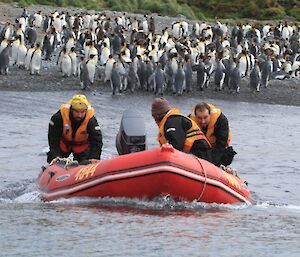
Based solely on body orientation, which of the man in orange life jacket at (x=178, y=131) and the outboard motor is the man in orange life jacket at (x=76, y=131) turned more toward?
the man in orange life jacket

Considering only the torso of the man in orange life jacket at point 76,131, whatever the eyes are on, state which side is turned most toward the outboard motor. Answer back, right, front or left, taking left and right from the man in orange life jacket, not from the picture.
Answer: left

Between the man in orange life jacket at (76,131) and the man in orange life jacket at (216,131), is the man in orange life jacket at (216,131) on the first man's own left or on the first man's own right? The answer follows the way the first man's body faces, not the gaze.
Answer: on the first man's own left

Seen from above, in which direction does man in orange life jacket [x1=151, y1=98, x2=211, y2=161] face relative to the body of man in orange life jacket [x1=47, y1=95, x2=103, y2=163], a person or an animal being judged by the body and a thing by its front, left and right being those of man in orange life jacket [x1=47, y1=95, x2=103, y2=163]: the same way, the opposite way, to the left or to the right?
to the right

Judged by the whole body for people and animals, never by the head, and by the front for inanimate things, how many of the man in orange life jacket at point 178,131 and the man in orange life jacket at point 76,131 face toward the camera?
1

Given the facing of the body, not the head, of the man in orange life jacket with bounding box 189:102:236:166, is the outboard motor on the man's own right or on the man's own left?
on the man's own right

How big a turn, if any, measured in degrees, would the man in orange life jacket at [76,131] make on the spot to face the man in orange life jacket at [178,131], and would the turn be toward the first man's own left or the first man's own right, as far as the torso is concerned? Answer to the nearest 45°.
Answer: approximately 45° to the first man's own left

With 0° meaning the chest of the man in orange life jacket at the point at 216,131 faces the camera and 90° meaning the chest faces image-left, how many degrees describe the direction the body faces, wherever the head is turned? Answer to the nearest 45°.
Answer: approximately 45°

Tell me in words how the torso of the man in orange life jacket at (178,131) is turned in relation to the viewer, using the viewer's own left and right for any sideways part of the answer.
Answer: facing to the left of the viewer
